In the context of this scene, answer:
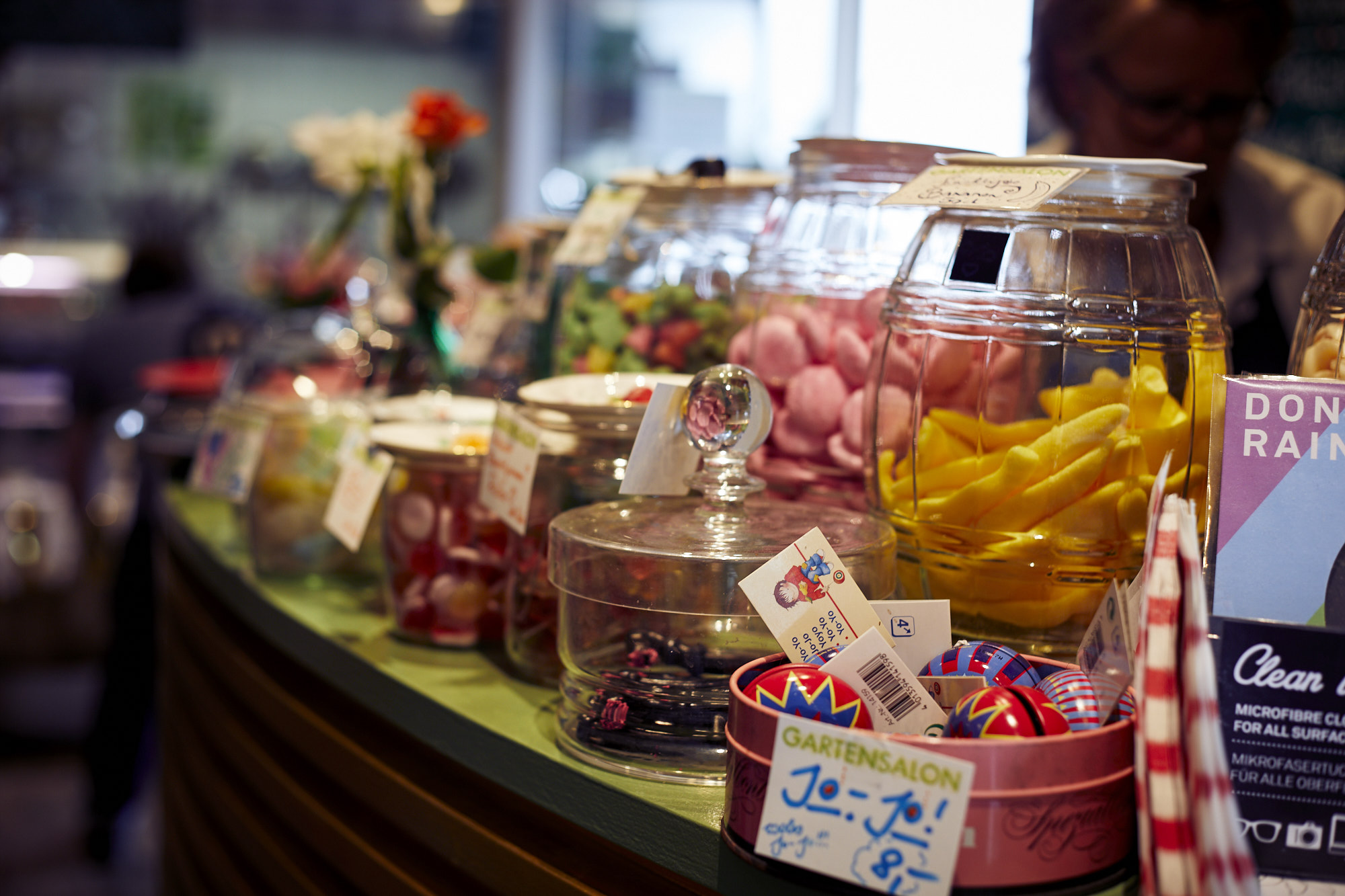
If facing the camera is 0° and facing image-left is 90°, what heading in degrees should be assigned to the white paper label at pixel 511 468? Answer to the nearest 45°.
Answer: approximately 45°

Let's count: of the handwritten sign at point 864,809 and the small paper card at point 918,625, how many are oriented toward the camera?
2

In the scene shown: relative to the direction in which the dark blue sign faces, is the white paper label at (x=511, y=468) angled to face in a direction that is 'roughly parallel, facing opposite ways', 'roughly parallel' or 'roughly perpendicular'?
roughly parallel

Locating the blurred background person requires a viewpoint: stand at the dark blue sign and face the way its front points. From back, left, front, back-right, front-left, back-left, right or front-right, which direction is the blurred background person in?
back

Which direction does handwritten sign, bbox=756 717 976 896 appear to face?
toward the camera

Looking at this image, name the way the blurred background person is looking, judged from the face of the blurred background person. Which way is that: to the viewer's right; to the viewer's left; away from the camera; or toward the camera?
toward the camera

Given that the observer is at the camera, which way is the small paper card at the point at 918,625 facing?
facing the viewer
